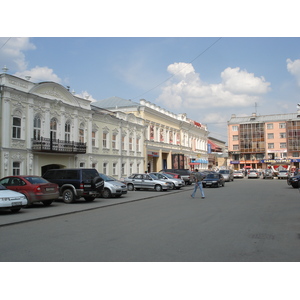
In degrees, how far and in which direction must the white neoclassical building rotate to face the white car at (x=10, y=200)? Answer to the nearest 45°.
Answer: approximately 45° to its right

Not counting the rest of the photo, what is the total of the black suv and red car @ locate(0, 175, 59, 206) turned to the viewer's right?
0

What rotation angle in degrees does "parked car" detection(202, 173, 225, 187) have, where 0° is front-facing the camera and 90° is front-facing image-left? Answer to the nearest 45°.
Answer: approximately 45°

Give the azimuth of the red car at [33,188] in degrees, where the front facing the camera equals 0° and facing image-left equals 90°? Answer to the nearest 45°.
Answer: approximately 135°

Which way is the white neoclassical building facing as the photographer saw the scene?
facing the viewer and to the right of the viewer

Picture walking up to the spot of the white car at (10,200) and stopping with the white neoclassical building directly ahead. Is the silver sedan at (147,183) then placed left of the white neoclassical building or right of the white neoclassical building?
right

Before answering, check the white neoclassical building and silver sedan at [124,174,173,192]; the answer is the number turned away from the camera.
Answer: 0

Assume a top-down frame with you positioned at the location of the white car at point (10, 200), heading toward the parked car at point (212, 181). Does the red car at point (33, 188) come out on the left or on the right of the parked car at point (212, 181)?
left
